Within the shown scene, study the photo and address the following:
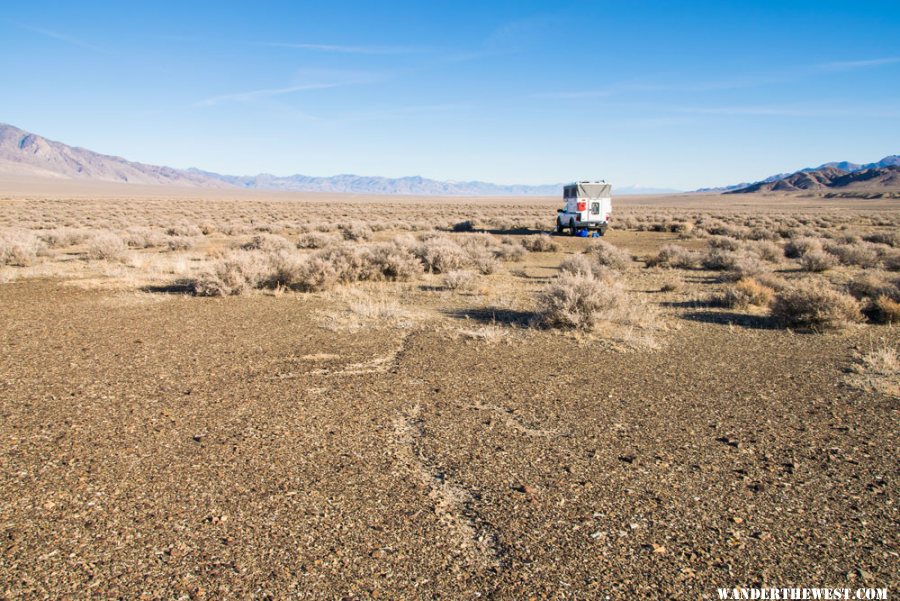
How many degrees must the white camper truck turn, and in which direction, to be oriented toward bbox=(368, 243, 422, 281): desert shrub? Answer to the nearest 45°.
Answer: approximately 135° to its left

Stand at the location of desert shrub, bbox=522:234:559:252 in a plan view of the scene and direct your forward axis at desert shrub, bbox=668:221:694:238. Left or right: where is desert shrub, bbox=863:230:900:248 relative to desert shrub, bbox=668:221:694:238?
right

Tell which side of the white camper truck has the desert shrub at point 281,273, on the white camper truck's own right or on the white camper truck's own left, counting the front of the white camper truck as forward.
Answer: on the white camper truck's own left

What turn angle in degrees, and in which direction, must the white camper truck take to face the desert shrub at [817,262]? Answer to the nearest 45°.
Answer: approximately 180°

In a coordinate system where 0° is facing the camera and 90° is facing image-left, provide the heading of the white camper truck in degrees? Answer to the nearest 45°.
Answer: approximately 135°

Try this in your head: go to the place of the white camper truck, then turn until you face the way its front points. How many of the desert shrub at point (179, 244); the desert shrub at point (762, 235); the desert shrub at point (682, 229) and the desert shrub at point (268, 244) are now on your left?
2

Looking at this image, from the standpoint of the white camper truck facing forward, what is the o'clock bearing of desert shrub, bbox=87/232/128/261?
The desert shrub is roughly at 9 o'clock from the white camper truck.

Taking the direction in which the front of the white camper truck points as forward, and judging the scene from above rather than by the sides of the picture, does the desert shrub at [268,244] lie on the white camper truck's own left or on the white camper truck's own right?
on the white camper truck's own left

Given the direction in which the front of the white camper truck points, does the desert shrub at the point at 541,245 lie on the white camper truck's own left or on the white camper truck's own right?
on the white camper truck's own left

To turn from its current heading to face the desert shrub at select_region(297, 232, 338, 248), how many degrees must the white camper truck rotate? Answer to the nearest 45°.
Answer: approximately 90° to its left

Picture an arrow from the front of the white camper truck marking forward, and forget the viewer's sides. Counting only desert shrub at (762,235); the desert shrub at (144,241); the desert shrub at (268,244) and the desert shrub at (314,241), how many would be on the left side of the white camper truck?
3

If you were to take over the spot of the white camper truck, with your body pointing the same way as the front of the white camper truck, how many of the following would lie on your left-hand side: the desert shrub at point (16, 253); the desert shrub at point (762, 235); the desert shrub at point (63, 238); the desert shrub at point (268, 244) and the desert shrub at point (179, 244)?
4

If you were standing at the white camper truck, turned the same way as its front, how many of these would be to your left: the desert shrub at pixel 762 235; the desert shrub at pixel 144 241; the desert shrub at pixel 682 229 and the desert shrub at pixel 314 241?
2

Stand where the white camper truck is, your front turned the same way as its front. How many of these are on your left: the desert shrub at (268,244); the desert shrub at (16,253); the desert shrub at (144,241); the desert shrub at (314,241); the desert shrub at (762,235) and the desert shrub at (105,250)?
5
